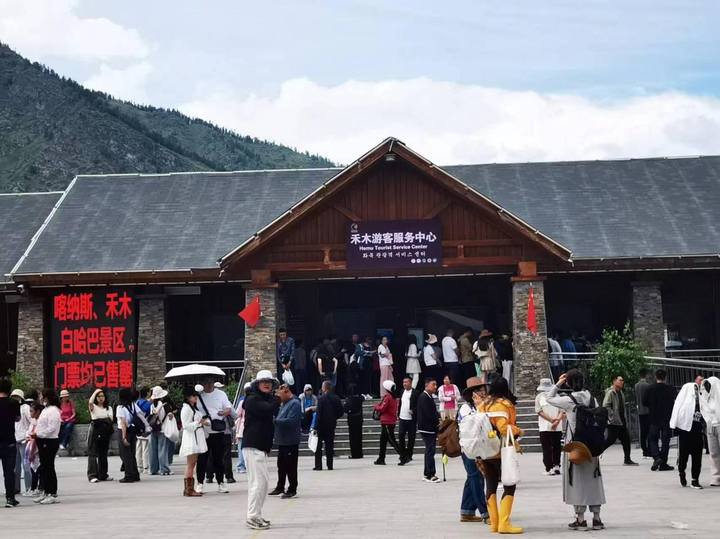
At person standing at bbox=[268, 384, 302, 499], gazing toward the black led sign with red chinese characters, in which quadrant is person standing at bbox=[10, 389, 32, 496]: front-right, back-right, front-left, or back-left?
front-left

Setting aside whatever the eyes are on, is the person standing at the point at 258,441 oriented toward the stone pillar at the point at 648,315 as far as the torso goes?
no

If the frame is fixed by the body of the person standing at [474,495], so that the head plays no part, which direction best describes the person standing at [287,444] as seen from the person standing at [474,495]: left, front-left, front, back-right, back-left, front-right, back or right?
back-left

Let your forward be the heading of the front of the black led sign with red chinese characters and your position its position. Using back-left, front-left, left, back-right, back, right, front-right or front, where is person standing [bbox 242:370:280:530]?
front

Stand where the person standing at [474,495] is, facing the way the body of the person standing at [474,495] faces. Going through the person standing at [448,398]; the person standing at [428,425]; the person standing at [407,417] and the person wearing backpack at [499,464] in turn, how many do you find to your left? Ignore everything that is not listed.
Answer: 3

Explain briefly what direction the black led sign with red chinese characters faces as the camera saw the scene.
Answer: facing the viewer

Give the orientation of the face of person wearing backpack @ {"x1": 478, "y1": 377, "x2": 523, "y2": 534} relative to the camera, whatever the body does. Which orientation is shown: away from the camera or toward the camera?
away from the camera

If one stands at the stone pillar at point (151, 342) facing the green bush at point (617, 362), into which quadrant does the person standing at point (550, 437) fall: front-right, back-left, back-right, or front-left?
front-right

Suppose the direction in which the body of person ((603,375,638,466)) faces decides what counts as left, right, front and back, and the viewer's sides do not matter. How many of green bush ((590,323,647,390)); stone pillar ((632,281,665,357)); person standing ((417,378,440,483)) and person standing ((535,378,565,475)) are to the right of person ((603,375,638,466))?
2

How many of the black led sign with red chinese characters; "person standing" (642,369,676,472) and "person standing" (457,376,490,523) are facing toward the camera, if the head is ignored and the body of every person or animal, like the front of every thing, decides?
1

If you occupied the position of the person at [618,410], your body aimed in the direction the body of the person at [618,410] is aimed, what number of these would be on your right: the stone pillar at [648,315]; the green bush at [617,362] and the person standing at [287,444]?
1

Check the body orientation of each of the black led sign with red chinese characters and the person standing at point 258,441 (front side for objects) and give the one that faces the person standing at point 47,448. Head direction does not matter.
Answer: the black led sign with red chinese characters

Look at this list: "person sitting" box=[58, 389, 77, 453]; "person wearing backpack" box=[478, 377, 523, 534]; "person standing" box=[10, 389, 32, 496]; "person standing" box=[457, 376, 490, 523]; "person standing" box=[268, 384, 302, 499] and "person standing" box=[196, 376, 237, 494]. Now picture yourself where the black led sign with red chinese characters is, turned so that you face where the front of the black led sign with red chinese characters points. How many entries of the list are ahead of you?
6

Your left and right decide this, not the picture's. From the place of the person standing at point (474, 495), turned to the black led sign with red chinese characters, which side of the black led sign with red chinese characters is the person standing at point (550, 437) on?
right

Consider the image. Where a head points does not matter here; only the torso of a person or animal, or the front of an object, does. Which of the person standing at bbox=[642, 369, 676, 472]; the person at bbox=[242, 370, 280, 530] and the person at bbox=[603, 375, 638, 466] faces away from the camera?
the person standing at bbox=[642, 369, 676, 472]

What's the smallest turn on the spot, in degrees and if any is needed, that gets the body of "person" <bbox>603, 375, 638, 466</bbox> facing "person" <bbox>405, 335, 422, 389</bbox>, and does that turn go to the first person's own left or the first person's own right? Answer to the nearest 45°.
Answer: approximately 180°

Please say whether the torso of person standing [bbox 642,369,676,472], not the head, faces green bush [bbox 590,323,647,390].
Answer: yes
